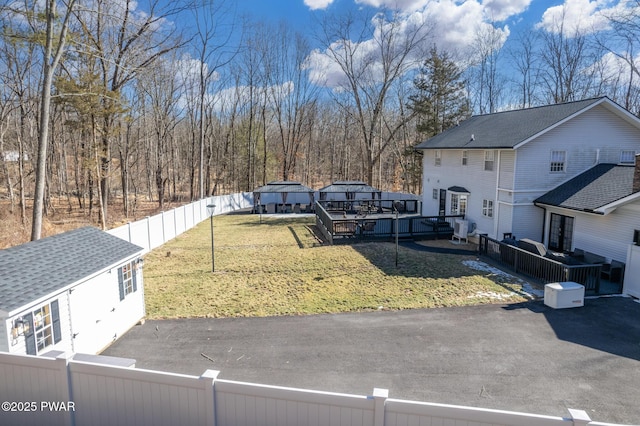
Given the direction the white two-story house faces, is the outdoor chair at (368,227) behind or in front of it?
behind

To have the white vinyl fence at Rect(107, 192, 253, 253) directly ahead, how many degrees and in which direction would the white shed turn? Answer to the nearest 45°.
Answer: approximately 135° to its left

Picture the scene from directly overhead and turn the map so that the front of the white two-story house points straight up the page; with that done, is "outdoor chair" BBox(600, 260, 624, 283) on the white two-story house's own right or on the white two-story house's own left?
on the white two-story house's own right

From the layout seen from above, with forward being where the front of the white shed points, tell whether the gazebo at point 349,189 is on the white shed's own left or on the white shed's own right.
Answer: on the white shed's own left

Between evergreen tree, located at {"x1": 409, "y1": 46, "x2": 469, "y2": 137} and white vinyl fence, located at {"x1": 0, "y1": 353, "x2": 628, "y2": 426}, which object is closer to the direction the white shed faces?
the white vinyl fence

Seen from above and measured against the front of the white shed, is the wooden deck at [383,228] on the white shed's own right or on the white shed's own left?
on the white shed's own left

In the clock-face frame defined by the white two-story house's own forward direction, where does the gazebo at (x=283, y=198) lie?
The gazebo is roughly at 8 o'clock from the white two-story house.

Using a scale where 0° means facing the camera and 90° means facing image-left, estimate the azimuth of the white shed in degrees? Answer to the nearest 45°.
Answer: approximately 315°

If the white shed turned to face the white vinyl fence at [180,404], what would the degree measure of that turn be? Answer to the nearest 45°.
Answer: approximately 45° to its right
